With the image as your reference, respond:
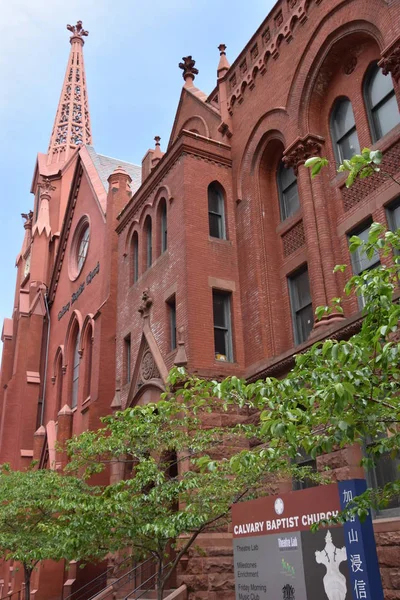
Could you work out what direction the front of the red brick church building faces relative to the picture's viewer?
facing the viewer and to the left of the viewer
